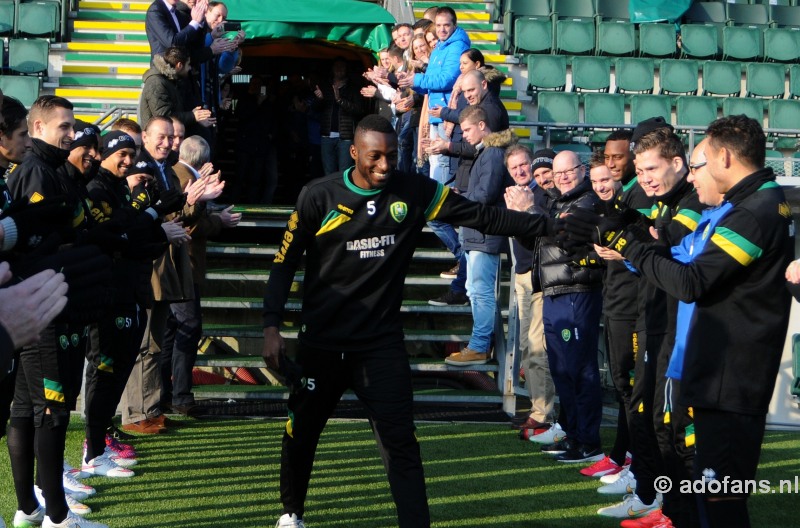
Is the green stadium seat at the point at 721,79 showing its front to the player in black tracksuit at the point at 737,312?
yes

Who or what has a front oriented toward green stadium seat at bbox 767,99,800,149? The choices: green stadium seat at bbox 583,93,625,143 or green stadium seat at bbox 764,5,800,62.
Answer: green stadium seat at bbox 764,5,800,62

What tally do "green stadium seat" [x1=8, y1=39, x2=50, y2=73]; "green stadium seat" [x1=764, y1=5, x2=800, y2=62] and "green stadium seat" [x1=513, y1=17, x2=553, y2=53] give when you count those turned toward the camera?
3

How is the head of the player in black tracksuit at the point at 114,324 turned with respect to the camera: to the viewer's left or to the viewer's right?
to the viewer's right

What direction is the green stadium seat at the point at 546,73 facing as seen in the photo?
toward the camera

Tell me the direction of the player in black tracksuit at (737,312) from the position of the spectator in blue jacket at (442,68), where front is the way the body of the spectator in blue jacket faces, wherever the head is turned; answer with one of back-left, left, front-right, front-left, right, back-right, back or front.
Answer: front-left

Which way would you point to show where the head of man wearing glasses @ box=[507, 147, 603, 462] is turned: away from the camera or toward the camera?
toward the camera

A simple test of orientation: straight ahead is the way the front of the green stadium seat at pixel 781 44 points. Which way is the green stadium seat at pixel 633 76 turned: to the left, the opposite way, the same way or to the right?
the same way

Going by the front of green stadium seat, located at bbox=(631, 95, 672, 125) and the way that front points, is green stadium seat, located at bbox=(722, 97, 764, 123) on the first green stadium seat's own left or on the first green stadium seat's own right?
on the first green stadium seat's own left

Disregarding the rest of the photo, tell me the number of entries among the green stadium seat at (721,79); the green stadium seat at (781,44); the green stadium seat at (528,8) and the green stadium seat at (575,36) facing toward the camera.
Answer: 4

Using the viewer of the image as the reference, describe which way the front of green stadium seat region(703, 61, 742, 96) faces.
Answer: facing the viewer

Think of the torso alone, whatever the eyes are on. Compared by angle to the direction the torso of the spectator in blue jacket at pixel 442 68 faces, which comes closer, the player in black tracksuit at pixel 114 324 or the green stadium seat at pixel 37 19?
the player in black tracksuit

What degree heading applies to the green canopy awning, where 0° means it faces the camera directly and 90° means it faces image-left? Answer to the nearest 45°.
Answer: approximately 0°

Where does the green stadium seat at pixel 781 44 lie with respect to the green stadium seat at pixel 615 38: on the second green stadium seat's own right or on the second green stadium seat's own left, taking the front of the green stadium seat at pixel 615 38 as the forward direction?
on the second green stadium seat's own left

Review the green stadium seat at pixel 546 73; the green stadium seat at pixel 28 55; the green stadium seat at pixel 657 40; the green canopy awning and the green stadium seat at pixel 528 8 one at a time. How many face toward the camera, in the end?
5

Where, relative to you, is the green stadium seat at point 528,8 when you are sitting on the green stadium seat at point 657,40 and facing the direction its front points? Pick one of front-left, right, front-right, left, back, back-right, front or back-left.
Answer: right

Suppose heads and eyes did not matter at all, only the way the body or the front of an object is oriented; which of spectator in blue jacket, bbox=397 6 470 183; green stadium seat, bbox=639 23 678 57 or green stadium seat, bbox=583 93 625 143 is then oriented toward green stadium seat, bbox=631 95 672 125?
green stadium seat, bbox=639 23 678 57

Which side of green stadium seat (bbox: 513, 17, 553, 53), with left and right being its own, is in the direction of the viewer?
front

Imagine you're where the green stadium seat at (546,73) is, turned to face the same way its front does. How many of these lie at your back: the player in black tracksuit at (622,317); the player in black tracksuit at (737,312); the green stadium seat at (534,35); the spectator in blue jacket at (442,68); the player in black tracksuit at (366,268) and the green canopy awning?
1
